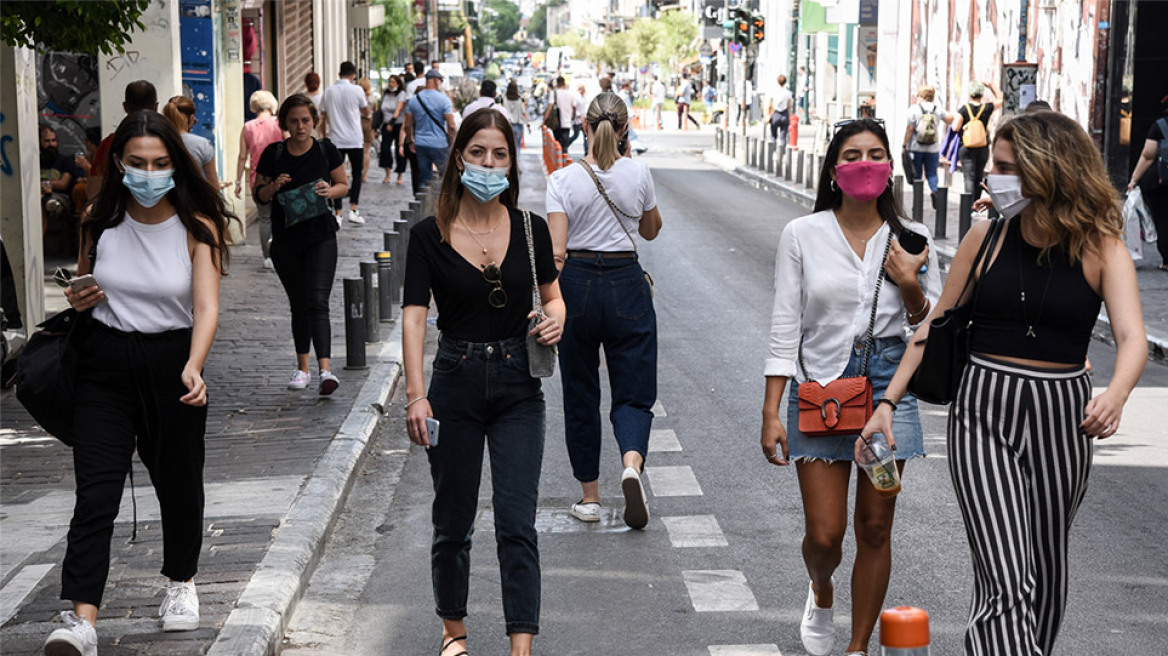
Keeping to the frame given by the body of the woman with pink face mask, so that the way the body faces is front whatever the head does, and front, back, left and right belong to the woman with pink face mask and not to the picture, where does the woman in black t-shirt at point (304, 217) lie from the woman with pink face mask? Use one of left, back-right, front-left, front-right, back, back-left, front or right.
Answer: back-right

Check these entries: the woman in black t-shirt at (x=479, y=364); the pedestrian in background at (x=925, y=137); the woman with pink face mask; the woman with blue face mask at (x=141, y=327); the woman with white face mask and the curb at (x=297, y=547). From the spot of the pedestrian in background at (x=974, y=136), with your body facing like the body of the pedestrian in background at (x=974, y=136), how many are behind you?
5

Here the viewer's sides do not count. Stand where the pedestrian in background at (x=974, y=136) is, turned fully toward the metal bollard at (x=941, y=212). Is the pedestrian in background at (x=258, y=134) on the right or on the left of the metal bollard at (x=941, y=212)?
right

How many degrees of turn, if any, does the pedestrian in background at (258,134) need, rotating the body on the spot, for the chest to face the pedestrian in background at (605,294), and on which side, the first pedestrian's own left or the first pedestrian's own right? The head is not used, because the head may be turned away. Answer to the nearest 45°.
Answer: approximately 180°

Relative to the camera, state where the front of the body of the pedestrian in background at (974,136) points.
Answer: away from the camera

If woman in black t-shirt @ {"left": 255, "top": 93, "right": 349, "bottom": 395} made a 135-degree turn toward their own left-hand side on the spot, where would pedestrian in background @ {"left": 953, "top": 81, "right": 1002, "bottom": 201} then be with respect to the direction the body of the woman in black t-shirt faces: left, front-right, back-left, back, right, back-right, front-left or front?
front

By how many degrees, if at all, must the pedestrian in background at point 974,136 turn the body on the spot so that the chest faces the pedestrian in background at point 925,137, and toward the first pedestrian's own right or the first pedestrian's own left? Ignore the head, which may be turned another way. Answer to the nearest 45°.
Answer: approximately 45° to the first pedestrian's own left

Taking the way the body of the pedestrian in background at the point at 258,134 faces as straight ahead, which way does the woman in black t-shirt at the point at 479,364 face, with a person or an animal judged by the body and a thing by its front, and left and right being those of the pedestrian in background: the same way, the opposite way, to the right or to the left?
the opposite way

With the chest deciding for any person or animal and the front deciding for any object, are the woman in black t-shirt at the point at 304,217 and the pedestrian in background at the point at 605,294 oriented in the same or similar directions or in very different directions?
very different directions

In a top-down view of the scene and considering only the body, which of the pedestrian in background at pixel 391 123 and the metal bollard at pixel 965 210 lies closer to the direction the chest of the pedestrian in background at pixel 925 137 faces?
the pedestrian in background

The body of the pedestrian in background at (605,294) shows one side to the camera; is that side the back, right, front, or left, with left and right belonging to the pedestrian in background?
back

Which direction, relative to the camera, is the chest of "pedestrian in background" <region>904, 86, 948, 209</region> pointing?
away from the camera

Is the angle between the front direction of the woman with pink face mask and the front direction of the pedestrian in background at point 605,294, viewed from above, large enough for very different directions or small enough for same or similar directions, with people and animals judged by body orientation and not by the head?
very different directions

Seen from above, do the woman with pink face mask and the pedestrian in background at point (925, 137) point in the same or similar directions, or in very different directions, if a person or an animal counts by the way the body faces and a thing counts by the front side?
very different directions
